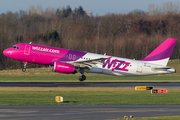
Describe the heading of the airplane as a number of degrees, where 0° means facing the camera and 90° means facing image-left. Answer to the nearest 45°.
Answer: approximately 90°
